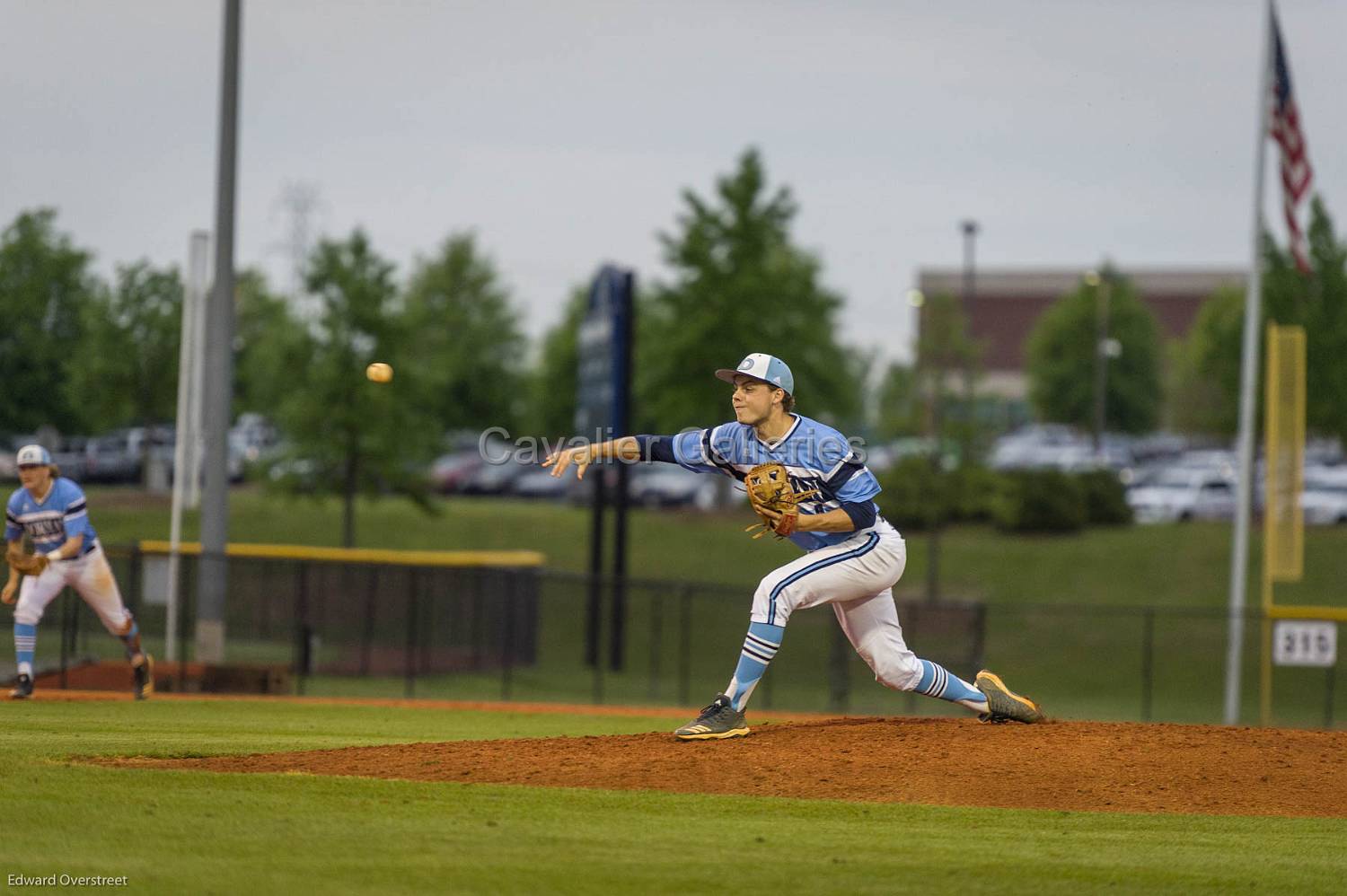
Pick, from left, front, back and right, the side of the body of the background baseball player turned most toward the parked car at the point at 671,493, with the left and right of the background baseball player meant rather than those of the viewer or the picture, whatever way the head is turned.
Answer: back

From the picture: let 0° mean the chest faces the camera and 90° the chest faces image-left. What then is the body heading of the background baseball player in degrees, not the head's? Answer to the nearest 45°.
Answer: approximately 45°

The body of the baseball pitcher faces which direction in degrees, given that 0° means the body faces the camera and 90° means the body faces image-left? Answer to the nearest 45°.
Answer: approximately 45°

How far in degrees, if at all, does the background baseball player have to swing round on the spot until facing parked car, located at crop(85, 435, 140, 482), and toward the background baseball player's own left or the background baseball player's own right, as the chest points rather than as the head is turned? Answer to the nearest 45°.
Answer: approximately 135° to the background baseball player's own right

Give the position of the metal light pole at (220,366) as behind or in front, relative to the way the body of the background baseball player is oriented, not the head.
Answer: behind

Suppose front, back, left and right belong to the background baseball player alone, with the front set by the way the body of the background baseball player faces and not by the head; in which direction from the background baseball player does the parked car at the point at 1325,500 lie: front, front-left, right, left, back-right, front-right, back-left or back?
back

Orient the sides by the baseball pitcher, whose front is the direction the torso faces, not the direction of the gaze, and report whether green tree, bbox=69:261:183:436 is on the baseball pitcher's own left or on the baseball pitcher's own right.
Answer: on the baseball pitcher's own right

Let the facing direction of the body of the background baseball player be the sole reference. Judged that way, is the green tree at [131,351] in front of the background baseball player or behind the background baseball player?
behind

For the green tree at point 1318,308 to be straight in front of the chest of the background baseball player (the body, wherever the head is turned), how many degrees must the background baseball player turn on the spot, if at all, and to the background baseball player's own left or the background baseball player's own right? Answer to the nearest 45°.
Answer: approximately 180°

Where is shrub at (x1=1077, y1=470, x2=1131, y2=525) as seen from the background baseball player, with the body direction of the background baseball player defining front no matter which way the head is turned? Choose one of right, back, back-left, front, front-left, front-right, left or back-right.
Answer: back

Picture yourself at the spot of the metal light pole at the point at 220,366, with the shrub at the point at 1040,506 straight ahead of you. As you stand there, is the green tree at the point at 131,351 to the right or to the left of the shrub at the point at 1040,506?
left

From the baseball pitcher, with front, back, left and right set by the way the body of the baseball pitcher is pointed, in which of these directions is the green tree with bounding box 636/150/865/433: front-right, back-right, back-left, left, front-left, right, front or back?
back-right

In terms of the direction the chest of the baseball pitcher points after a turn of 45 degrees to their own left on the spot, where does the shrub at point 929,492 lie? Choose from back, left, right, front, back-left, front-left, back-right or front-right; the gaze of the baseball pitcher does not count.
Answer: back
